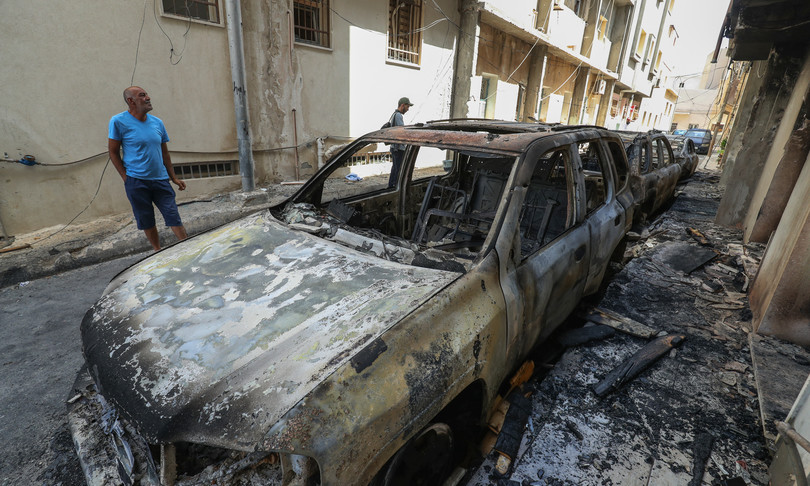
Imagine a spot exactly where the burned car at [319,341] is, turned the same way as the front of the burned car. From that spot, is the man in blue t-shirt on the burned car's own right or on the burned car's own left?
on the burned car's own right

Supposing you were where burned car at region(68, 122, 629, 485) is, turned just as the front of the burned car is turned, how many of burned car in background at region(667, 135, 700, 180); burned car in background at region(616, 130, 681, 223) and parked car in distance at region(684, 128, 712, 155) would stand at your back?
3

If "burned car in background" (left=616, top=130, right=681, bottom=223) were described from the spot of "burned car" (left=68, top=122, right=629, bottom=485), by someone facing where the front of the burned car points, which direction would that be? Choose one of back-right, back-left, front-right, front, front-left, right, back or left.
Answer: back

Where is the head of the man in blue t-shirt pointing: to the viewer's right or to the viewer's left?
to the viewer's right

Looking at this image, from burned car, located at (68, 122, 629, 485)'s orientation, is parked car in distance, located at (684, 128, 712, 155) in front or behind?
behind

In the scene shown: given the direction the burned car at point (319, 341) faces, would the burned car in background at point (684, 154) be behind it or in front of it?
behind

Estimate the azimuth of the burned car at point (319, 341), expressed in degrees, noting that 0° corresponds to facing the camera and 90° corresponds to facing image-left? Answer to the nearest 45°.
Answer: approximately 45°
